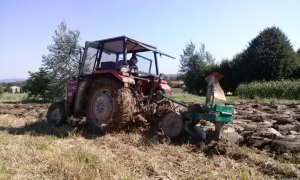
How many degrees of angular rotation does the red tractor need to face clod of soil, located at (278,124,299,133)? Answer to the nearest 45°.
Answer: approximately 135° to its right

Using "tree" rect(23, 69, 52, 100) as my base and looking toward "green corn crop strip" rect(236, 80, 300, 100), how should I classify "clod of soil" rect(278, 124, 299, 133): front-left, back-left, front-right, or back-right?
front-right

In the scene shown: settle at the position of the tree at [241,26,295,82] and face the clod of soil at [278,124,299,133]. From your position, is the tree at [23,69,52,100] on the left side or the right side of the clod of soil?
right

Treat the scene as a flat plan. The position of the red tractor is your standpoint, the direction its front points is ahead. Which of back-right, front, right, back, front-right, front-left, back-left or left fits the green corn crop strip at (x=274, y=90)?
right

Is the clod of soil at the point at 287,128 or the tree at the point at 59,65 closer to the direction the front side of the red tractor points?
the tree

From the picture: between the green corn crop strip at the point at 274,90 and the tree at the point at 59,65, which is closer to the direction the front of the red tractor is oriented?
the tree

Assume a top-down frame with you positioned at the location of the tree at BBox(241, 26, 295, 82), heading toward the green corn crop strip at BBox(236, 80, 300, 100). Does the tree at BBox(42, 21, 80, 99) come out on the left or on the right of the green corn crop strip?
right

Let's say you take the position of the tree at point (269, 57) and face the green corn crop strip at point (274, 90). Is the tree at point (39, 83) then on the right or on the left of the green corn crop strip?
right

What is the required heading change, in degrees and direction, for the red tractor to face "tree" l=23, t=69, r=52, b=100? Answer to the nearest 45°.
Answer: approximately 45° to its right

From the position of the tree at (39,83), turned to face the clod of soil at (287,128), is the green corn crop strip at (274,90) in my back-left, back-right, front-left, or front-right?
front-left

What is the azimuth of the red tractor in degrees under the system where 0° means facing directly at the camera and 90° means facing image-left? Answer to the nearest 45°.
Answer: approximately 135°

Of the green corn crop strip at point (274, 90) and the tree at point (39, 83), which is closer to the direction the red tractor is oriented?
the tree

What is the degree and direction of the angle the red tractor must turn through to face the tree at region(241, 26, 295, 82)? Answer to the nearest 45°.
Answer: approximately 90° to its right
